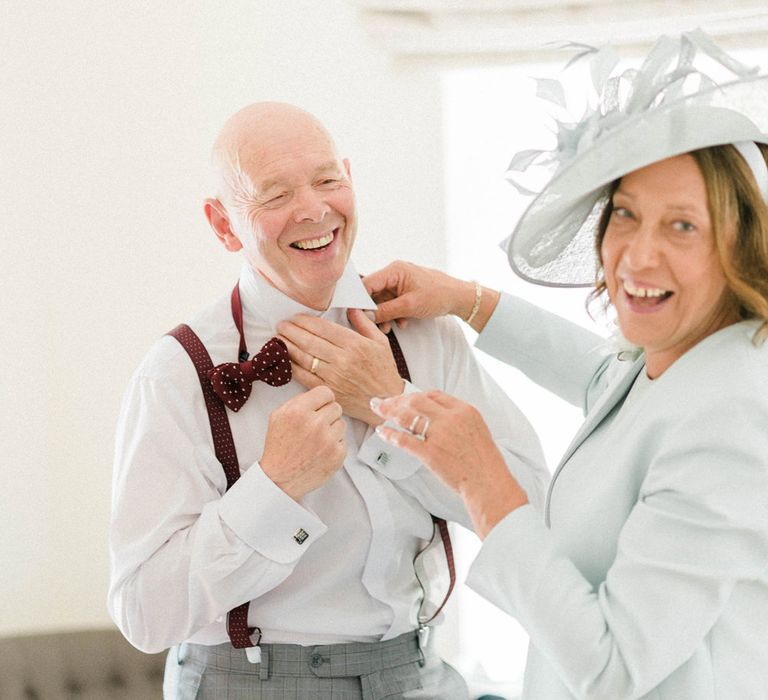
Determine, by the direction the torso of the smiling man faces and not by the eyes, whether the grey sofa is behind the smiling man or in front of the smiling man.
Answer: behind

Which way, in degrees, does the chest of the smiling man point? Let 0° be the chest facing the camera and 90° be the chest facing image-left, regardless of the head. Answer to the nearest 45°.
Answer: approximately 315°

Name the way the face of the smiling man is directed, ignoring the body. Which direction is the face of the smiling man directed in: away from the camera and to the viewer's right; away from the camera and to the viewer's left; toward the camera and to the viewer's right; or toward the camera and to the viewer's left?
toward the camera and to the viewer's right
